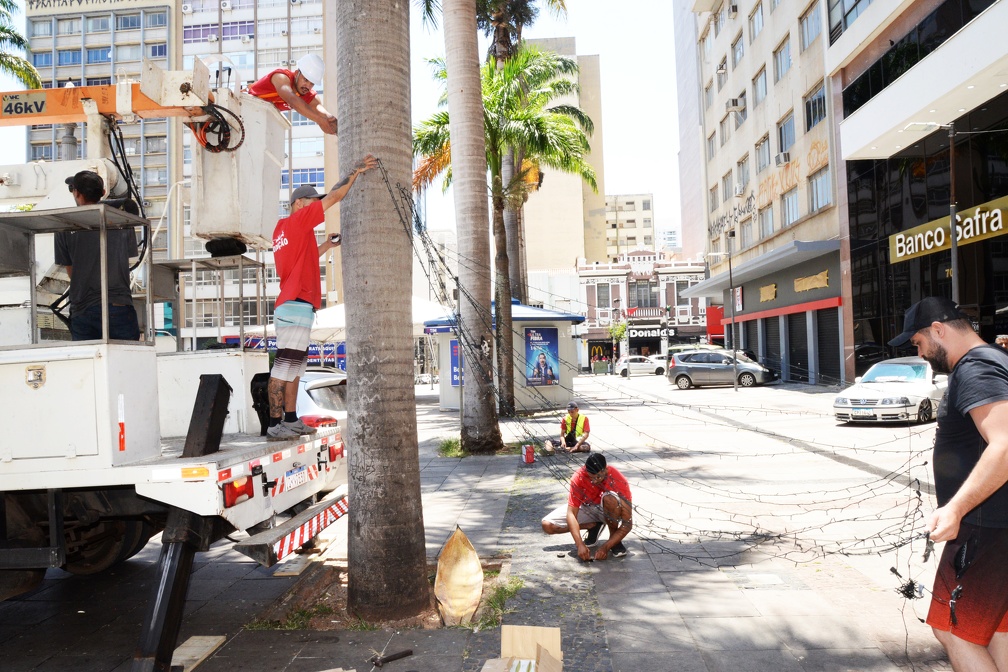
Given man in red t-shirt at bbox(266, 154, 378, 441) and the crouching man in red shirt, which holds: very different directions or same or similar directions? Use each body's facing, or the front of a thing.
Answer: very different directions

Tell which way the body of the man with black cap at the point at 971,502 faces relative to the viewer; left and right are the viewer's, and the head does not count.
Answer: facing to the left of the viewer

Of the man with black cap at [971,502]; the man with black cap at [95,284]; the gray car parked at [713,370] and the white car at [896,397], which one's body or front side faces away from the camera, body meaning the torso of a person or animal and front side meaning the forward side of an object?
the man with black cap at [95,284]

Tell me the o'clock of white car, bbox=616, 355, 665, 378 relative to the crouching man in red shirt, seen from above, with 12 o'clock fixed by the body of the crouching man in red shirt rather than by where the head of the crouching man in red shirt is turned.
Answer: The white car is roughly at 6 o'clock from the crouching man in red shirt.

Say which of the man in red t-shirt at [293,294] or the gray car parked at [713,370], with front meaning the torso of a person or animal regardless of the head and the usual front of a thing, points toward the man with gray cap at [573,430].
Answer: the man in red t-shirt

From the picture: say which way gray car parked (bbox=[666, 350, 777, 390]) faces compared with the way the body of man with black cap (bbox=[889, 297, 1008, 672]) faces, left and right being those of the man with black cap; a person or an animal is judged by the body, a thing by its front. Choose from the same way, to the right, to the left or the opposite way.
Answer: the opposite way

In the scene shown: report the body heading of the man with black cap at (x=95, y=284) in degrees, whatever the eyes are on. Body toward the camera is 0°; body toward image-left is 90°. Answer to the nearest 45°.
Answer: approximately 180°

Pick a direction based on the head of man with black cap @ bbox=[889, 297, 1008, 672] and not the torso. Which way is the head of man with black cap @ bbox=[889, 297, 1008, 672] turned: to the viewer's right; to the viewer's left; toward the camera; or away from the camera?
to the viewer's left

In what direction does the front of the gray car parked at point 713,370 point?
to the viewer's right
